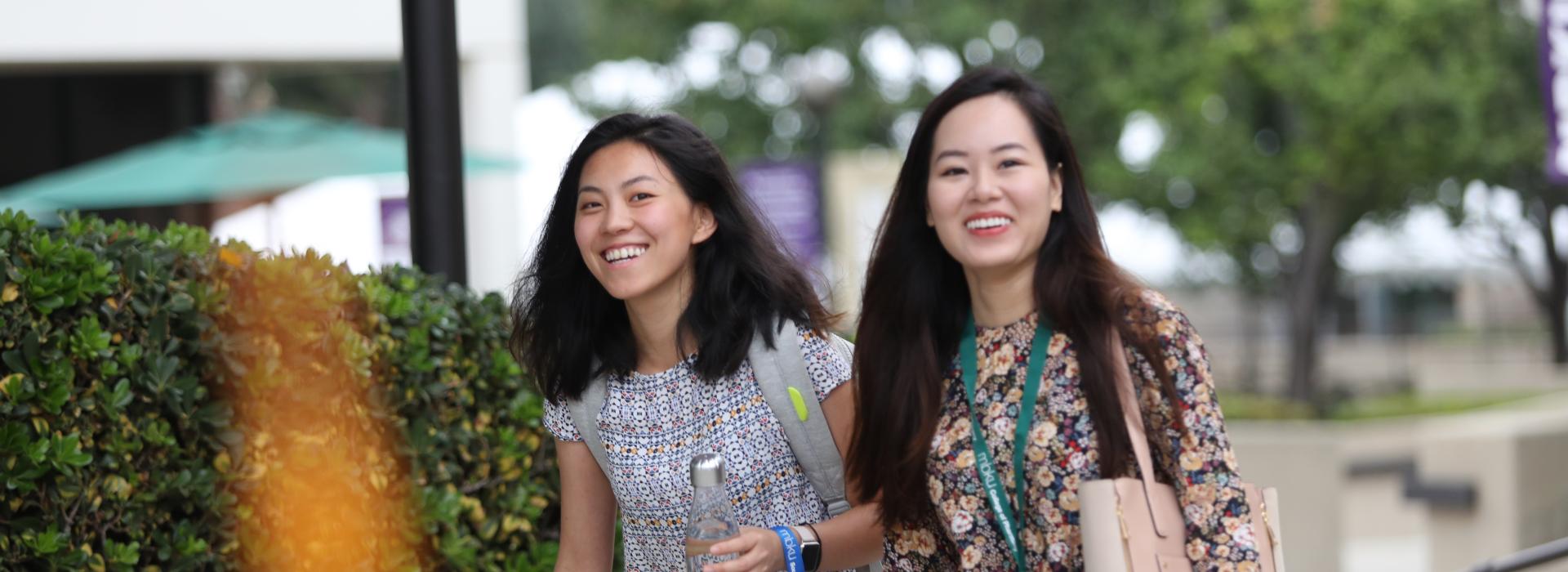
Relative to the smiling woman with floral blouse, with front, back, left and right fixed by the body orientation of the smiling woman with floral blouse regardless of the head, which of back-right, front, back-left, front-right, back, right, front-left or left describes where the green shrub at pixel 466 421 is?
back-right

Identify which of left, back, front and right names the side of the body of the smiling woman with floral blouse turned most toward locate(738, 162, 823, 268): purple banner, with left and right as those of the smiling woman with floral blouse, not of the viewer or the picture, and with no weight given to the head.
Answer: back

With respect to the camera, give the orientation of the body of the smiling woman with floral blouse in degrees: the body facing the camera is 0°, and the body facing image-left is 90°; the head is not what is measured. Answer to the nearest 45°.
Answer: approximately 0°

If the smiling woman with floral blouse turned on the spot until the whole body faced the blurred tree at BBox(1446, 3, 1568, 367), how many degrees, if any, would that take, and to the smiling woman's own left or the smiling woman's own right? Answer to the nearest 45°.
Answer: approximately 180°

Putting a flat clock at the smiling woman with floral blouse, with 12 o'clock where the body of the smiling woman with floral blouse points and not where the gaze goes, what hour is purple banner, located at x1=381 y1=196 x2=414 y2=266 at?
The purple banner is roughly at 5 o'clock from the smiling woman with floral blouse.

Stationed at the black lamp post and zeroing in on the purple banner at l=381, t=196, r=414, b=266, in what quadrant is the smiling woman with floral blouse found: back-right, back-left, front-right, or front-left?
back-right

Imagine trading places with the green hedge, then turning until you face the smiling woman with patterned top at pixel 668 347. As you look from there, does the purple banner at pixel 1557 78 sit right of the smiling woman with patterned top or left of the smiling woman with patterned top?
left

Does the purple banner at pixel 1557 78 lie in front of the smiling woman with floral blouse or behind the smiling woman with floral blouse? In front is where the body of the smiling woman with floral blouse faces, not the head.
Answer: behind

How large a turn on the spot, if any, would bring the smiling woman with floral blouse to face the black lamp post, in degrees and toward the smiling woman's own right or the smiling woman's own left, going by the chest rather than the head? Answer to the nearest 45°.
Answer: approximately 135° to the smiling woman's own right

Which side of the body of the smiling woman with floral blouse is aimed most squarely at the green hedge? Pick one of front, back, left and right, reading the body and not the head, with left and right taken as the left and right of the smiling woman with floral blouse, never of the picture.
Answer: right
